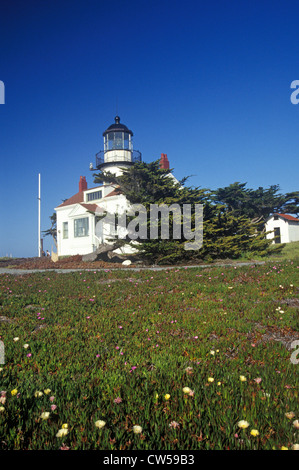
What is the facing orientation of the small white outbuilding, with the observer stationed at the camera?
facing the viewer and to the left of the viewer

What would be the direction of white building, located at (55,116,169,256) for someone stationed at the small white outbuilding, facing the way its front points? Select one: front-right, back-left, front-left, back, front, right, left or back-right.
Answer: front

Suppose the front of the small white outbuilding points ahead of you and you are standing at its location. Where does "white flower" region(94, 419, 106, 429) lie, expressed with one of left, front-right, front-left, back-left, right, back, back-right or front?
front-left

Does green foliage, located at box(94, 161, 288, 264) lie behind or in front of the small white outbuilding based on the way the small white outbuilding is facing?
in front

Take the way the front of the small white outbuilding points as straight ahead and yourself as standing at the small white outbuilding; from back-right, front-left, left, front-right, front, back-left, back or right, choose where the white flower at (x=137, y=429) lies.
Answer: front-left
